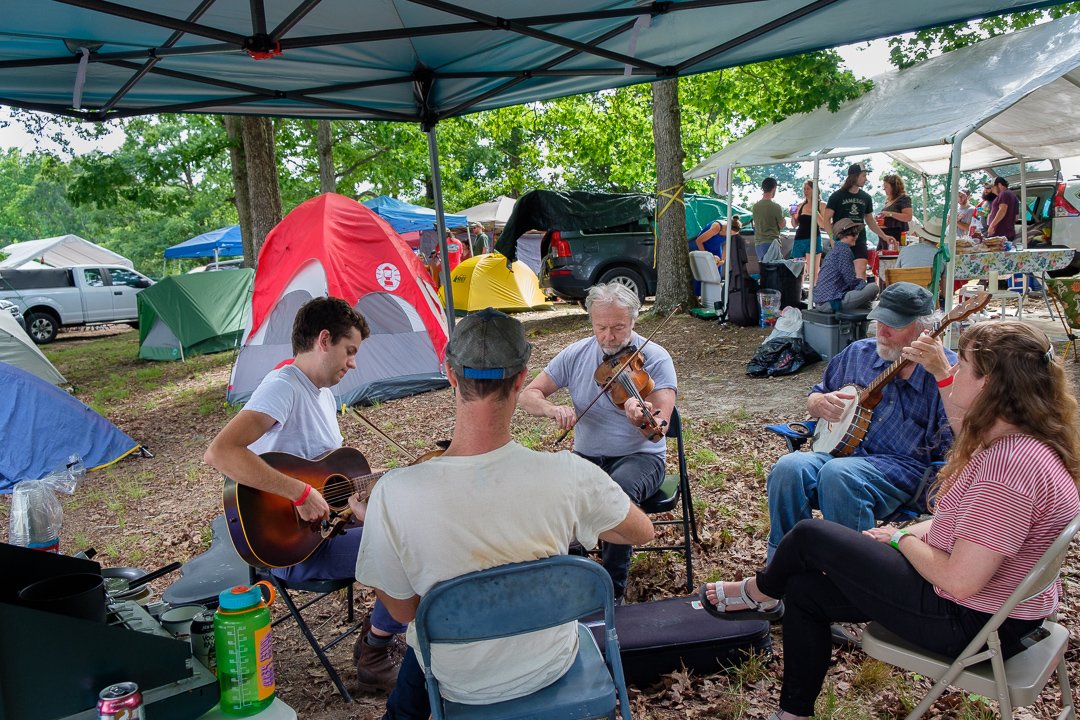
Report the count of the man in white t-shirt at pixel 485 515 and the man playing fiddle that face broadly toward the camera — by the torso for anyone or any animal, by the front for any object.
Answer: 1

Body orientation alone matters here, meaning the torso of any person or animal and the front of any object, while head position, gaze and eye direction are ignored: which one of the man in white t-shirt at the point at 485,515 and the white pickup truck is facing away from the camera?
the man in white t-shirt

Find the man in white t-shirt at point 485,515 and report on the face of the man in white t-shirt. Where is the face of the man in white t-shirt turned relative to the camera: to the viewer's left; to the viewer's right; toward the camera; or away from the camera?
away from the camera

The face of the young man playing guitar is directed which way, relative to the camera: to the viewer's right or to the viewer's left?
to the viewer's right

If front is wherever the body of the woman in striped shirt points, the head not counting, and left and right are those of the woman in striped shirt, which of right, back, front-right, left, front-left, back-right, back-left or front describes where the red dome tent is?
front-right

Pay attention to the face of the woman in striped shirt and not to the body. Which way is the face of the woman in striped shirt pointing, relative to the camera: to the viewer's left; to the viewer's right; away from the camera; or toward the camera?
to the viewer's left

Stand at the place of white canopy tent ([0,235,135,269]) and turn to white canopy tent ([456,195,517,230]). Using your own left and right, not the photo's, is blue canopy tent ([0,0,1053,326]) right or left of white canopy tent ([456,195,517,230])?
right

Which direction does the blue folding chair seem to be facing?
away from the camera

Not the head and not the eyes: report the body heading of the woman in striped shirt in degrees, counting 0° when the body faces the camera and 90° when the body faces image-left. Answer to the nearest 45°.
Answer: approximately 90°

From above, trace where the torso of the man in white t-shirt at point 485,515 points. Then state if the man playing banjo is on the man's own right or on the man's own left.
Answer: on the man's own right

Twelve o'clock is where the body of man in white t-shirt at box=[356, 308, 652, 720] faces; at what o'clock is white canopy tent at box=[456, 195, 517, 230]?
The white canopy tent is roughly at 12 o'clock from the man in white t-shirt.

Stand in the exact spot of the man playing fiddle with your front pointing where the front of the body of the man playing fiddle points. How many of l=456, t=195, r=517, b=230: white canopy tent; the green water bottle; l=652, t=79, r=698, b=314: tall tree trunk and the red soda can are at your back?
2
